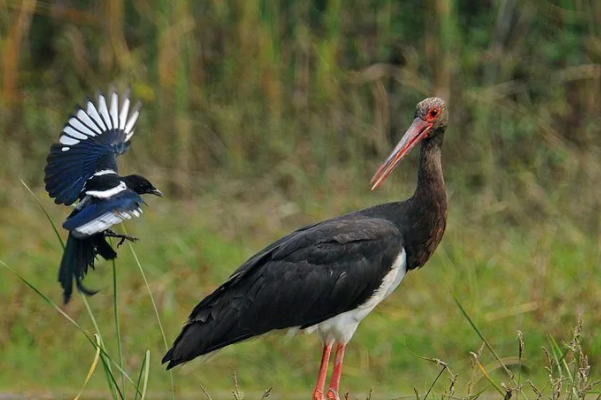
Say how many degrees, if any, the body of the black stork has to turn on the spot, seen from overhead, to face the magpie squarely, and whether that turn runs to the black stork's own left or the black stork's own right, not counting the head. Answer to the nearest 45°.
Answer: approximately 135° to the black stork's own right

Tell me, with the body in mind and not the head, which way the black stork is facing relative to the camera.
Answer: to the viewer's right
